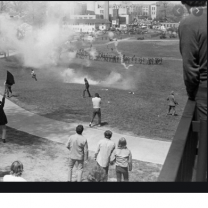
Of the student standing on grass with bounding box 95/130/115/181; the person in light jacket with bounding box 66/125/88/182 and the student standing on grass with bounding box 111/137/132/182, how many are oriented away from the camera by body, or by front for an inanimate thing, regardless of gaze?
3

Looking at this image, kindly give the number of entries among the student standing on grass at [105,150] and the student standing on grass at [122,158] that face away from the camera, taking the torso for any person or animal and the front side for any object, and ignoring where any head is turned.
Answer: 2

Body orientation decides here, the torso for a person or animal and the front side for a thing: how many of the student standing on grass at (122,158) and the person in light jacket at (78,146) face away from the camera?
2

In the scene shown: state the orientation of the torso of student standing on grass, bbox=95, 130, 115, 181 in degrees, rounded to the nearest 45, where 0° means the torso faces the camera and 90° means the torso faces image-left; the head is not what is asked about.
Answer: approximately 180°

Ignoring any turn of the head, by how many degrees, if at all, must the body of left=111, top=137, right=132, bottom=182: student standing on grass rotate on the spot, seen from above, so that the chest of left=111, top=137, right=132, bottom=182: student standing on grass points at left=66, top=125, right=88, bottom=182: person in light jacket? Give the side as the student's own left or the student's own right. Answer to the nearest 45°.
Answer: approximately 90° to the student's own left

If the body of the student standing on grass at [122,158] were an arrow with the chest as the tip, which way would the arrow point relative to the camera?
away from the camera

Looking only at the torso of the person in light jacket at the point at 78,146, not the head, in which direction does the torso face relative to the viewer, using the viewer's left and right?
facing away from the viewer
